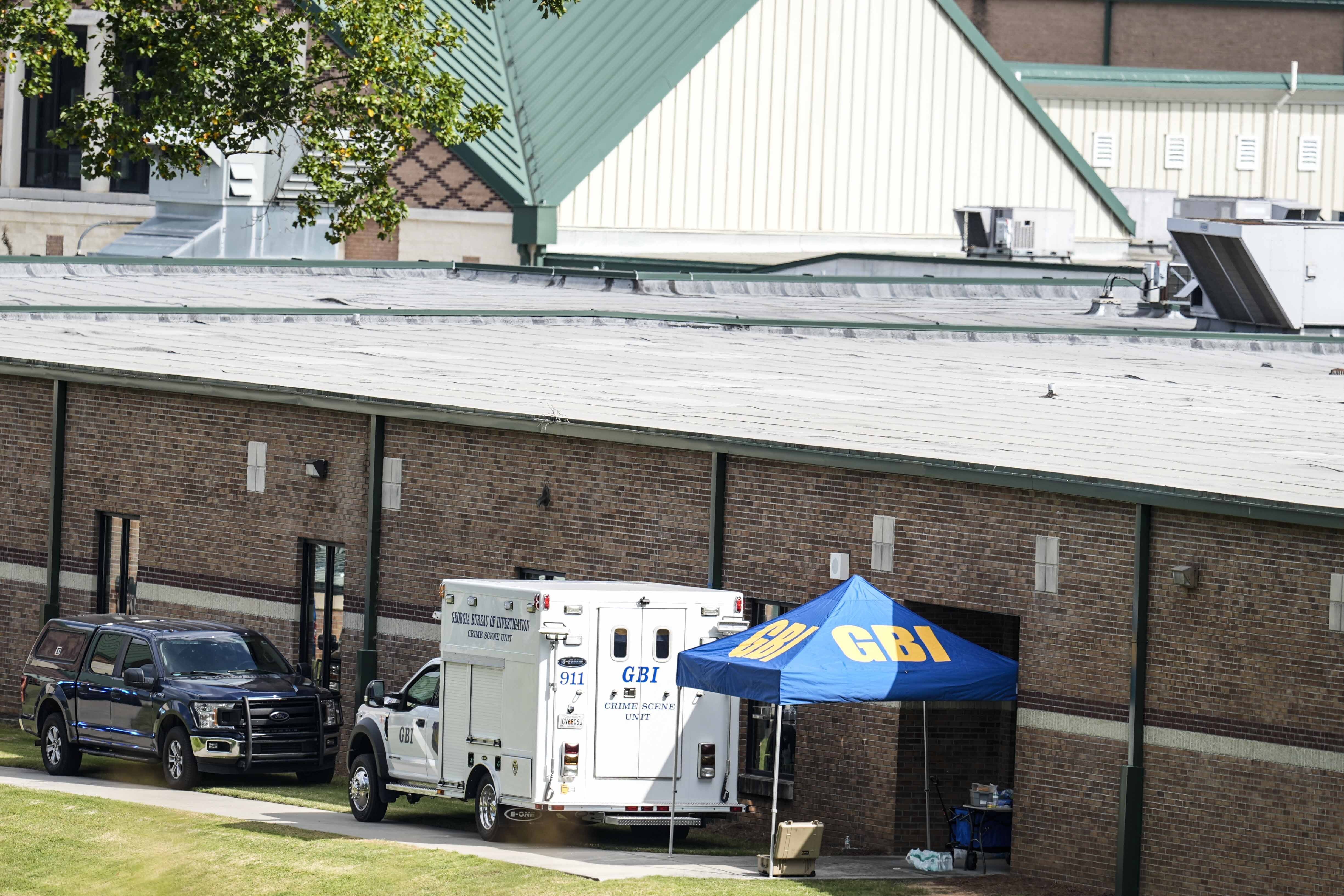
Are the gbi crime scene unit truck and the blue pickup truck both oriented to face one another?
yes

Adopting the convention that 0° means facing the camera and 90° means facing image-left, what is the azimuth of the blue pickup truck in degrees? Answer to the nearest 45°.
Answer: approximately 315°

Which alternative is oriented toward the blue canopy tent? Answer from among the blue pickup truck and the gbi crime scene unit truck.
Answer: the blue pickup truck

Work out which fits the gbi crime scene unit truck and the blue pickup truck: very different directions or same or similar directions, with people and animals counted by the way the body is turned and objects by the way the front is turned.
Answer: very different directions

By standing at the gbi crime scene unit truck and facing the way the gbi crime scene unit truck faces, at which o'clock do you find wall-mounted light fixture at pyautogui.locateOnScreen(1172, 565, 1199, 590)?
The wall-mounted light fixture is roughly at 5 o'clock from the gbi crime scene unit truck.

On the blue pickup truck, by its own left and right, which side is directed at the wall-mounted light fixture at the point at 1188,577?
front

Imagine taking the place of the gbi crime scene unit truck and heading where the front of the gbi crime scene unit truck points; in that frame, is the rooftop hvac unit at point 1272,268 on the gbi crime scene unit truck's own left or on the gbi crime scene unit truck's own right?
on the gbi crime scene unit truck's own right

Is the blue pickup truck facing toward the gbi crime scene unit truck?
yes

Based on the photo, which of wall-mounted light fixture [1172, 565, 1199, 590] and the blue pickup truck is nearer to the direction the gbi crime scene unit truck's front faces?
the blue pickup truck

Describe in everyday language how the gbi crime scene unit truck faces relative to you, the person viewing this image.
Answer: facing away from the viewer and to the left of the viewer

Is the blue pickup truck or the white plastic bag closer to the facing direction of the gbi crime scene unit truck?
the blue pickup truck

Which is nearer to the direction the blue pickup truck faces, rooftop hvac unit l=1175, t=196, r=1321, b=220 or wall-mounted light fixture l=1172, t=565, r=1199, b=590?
the wall-mounted light fixture

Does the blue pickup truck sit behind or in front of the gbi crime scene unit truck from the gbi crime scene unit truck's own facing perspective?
in front

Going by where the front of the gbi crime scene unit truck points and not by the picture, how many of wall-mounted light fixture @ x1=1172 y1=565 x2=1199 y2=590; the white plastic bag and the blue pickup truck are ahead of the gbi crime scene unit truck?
1

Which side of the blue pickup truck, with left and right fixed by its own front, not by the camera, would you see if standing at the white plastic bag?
front
